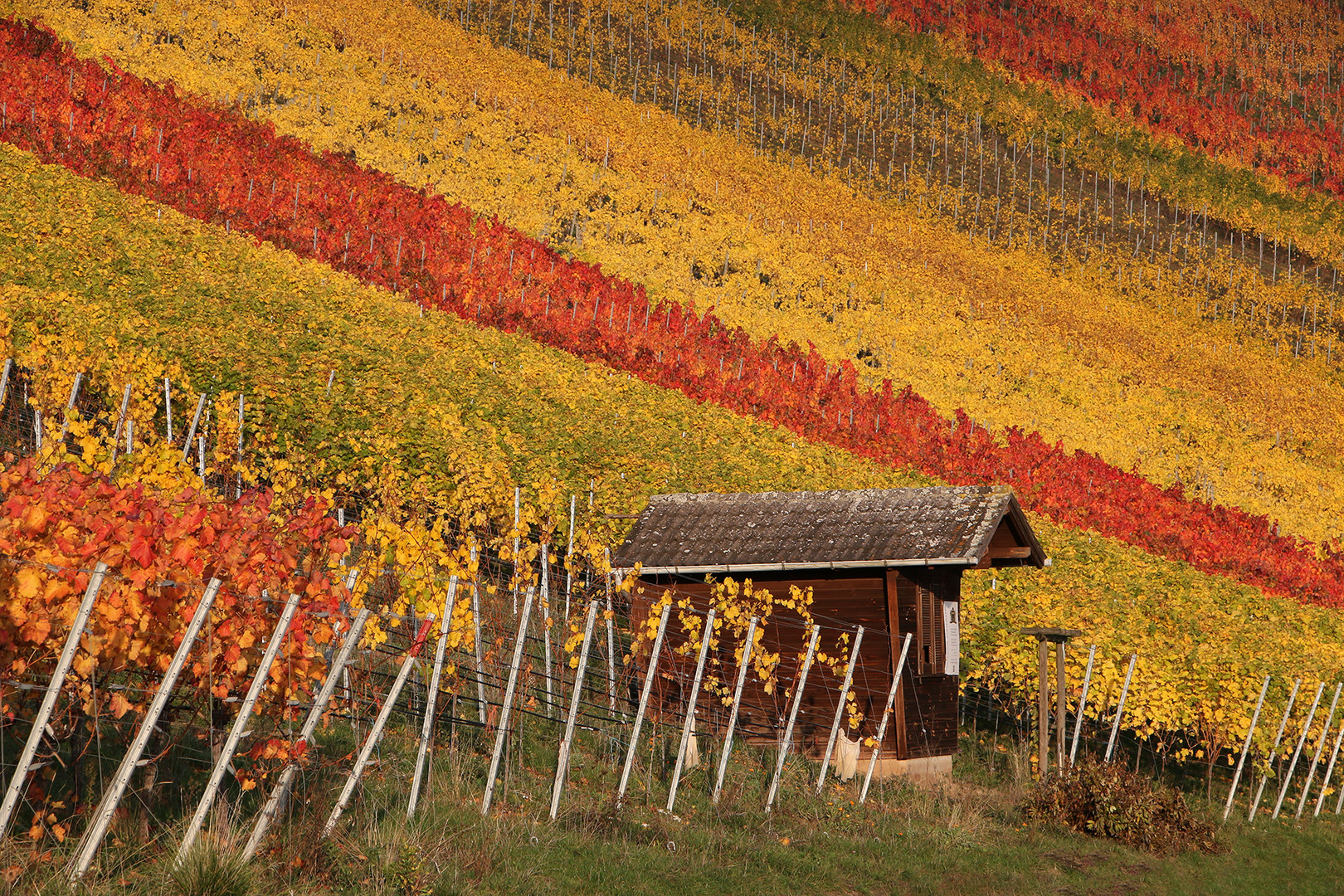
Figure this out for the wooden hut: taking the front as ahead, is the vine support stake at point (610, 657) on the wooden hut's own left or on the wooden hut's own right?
on the wooden hut's own right

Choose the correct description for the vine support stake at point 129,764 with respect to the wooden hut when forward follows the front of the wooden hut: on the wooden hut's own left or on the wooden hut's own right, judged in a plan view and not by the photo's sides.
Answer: on the wooden hut's own right

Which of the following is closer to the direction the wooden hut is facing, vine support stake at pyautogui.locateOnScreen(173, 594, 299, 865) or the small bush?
the small bush

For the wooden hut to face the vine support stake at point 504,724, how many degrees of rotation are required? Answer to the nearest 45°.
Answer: approximately 90° to its right

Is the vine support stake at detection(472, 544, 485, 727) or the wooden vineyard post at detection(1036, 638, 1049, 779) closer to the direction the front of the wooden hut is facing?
the wooden vineyard post

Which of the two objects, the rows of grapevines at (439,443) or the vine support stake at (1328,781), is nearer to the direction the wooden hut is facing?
the vine support stake

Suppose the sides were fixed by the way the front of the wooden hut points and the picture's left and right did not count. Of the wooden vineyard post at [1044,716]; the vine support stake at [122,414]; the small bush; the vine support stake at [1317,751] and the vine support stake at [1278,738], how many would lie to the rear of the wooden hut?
1

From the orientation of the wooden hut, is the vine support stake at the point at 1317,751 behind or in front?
in front
